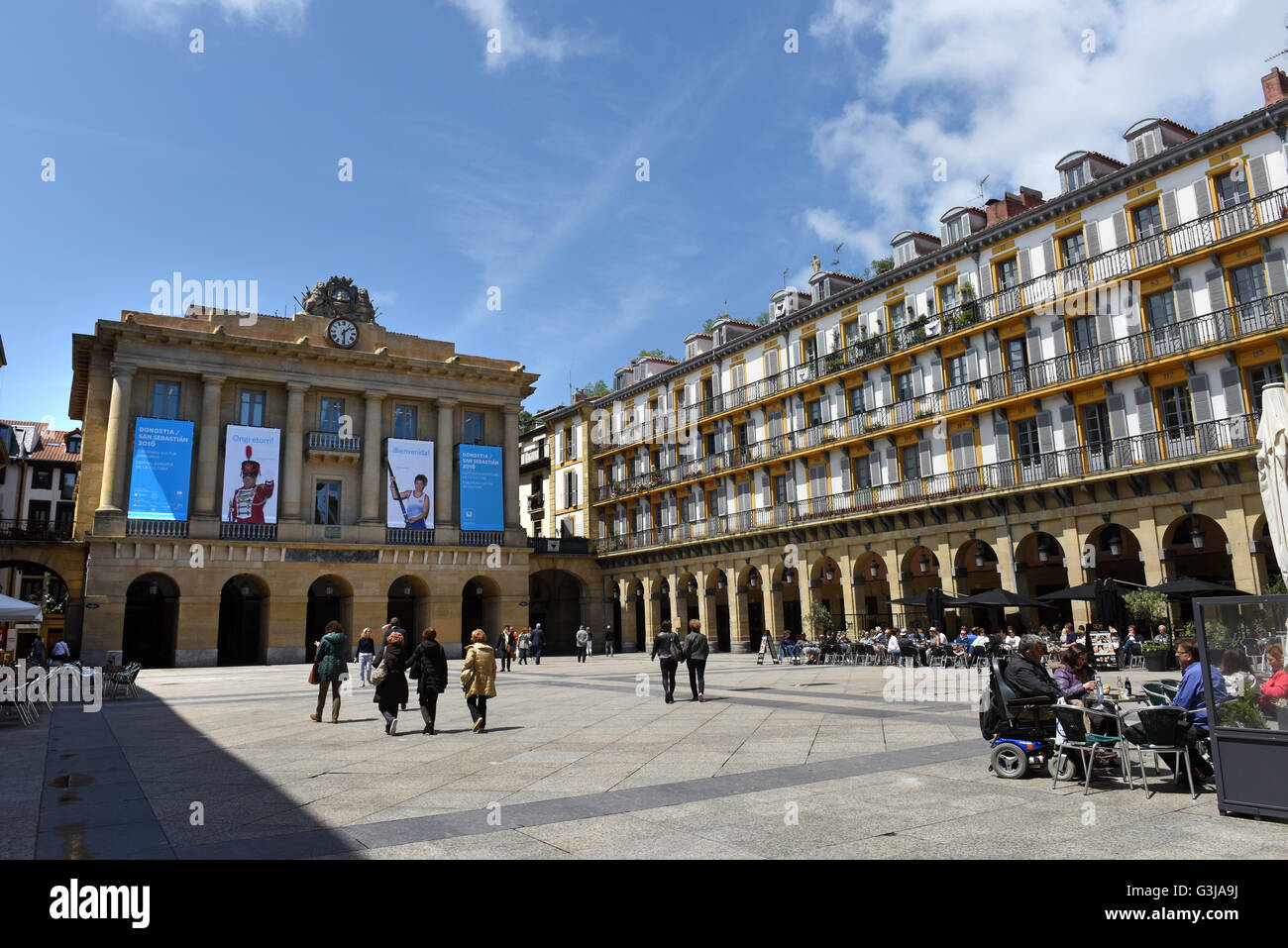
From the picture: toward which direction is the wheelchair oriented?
to the viewer's right

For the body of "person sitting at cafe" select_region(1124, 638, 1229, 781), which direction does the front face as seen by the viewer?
to the viewer's left

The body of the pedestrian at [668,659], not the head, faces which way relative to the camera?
away from the camera

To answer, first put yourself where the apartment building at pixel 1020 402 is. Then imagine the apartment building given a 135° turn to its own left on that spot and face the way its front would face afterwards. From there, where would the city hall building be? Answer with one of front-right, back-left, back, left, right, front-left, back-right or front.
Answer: back

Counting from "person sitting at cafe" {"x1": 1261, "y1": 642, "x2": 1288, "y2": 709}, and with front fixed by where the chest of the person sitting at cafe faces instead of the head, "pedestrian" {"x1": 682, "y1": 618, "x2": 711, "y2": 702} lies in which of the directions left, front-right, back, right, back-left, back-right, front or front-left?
front-right

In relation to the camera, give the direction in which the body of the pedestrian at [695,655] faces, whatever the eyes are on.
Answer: away from the camera

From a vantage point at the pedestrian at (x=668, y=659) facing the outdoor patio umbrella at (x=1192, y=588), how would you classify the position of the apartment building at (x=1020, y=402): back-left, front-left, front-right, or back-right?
front-left

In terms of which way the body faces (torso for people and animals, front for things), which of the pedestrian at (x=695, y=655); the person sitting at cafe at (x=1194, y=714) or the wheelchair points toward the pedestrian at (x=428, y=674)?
the person sitting at cafe

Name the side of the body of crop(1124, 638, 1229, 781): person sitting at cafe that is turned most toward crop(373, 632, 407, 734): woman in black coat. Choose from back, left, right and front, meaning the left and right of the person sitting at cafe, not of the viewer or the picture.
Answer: front

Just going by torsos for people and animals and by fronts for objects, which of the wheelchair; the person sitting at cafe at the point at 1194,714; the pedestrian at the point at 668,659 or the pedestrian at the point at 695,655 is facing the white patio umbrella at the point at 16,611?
the person sitting at cafe

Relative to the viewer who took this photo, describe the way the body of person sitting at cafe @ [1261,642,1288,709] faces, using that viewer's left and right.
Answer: facing to the left of the viewer

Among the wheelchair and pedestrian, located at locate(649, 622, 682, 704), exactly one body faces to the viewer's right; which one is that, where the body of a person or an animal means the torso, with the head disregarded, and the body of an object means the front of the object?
the wheelchair

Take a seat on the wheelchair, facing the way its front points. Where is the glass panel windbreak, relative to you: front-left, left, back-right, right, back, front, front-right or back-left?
front-right

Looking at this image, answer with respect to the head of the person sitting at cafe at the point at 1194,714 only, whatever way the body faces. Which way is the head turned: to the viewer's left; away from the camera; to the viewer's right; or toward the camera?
to the viewer's left
